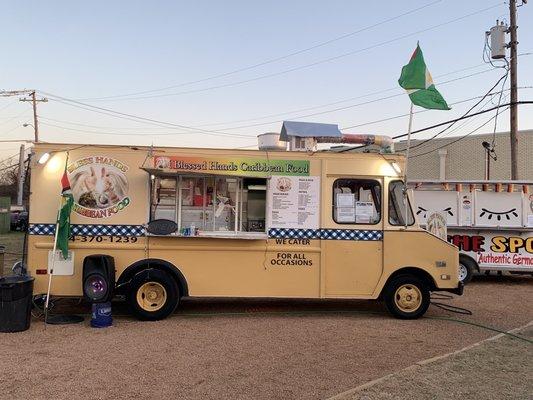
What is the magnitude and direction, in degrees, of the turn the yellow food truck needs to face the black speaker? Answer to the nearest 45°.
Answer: approximately 180°

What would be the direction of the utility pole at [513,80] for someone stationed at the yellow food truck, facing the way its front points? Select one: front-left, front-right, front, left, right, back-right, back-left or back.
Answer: front-left

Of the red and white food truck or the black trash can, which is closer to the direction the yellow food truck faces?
the red and white food truck

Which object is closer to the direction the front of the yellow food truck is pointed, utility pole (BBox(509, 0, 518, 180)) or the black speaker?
the utility pole

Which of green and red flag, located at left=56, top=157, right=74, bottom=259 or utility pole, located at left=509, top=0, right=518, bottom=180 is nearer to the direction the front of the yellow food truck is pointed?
the utility pole

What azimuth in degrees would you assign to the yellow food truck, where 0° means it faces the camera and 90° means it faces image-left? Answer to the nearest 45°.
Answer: approximately 270°

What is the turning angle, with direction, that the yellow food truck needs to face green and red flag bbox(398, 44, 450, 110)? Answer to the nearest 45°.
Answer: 0° — it already faces it

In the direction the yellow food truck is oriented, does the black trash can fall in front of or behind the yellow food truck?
behind
